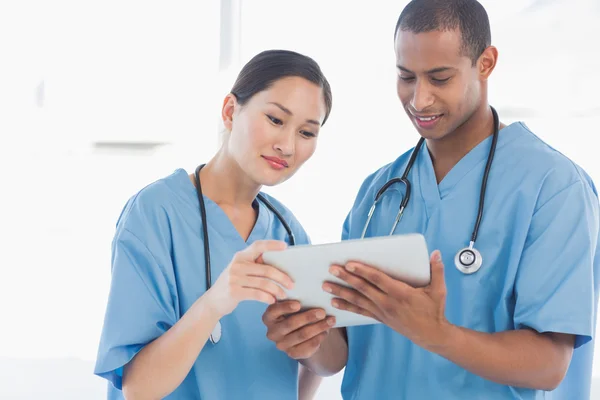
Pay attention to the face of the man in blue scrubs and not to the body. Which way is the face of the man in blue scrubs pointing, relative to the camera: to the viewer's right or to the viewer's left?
to the viewer's left

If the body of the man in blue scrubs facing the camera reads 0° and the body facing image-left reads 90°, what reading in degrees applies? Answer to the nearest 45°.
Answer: approximately 45°
